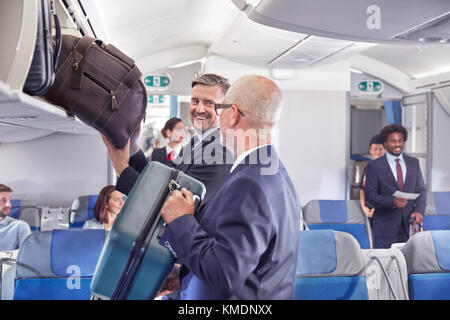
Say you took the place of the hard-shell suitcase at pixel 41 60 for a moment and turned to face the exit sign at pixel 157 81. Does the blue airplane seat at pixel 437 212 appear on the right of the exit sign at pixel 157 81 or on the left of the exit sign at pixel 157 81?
right

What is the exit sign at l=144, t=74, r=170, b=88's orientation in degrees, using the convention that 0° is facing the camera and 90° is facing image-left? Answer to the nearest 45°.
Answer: approximately 0°
